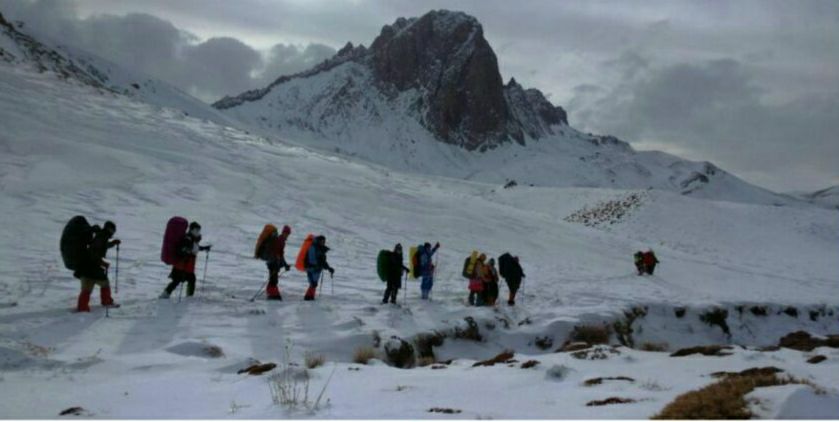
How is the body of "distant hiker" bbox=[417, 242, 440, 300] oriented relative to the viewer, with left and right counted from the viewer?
facing to the right of the viewer

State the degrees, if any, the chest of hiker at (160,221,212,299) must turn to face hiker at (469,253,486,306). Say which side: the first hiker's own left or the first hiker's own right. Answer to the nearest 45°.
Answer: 0° — they already face them

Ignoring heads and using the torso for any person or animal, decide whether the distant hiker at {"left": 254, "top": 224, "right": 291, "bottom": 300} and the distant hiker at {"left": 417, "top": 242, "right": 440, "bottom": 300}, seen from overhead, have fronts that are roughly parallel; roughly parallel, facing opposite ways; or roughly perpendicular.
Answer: roughly parallel

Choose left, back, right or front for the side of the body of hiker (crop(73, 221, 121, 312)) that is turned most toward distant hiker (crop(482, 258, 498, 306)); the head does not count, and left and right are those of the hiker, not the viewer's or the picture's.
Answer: front

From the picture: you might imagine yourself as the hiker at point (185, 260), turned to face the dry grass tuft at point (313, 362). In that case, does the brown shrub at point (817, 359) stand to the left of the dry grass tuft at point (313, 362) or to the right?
left

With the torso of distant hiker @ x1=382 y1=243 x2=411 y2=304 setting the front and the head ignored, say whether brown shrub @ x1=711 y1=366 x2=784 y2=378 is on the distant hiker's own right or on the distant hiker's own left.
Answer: on the distant hiker's own right

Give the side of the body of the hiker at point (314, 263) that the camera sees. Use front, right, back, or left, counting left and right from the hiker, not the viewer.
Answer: right

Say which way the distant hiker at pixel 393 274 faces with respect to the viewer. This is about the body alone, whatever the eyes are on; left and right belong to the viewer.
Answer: facing to the right of the viewer

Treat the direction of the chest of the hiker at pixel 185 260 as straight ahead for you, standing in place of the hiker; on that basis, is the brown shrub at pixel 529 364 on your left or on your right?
on your right

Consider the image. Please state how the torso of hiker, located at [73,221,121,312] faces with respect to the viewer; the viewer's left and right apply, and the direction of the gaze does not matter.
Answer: facing to the right of the viewer

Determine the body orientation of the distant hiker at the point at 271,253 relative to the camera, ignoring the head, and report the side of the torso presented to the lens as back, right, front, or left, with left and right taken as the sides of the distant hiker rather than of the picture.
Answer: right

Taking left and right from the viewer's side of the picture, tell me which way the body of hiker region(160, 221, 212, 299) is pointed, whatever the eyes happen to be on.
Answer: facing to the right of the viewer

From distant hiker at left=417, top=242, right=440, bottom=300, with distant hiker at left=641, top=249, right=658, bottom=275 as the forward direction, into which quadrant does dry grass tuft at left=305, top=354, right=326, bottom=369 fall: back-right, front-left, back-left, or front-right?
back-right

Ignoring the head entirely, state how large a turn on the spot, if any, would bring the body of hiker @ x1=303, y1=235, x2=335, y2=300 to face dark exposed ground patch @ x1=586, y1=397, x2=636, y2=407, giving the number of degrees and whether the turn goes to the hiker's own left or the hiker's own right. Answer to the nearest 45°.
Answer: approximately 90° to the hiker's own right

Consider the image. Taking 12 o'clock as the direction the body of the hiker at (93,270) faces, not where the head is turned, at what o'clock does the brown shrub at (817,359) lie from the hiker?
The brown shrub is roughly at 1 o'clock from the hiker.
